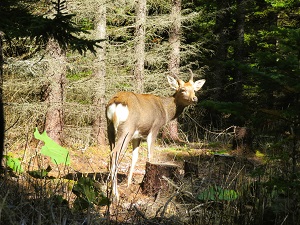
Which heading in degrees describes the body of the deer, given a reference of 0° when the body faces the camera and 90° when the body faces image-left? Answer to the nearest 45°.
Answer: approximately 225°

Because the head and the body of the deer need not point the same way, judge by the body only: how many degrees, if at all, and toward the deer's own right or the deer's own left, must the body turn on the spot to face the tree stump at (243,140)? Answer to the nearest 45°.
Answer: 0° — it already faces it
